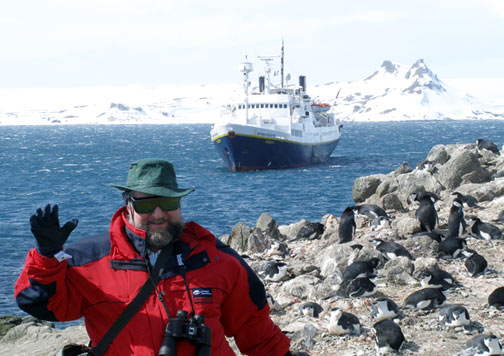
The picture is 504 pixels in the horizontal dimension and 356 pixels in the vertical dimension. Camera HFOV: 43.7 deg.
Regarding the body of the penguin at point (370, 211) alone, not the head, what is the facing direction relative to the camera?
to the viewer's left

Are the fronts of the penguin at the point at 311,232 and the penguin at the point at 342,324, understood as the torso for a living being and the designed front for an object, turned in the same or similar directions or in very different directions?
very different directions

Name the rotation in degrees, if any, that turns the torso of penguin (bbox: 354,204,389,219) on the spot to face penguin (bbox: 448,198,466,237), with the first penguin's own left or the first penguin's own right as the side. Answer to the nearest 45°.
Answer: approximately 135° to the first penguin's own left

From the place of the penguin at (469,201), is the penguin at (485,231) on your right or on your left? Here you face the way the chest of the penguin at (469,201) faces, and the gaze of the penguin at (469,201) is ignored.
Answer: on your left

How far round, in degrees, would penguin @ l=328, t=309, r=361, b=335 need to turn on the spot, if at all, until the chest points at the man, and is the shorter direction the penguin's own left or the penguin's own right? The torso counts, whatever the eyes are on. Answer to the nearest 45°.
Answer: approximately 90° to the penguin's own left

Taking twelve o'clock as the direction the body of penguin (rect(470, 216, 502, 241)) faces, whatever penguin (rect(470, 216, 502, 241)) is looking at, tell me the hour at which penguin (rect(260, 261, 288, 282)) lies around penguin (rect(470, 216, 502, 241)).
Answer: penguin (rect(260, 261, 288, 282)) is roughly at 11 o'clock from penguin (rect(470, 216, 502, 241)).

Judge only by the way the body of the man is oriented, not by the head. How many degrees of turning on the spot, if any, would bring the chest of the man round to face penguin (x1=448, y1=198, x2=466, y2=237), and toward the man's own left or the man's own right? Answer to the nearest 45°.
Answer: approximately 135° to the man's own left

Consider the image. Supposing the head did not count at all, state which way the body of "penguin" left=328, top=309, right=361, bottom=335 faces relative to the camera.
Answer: to the viewer's left
